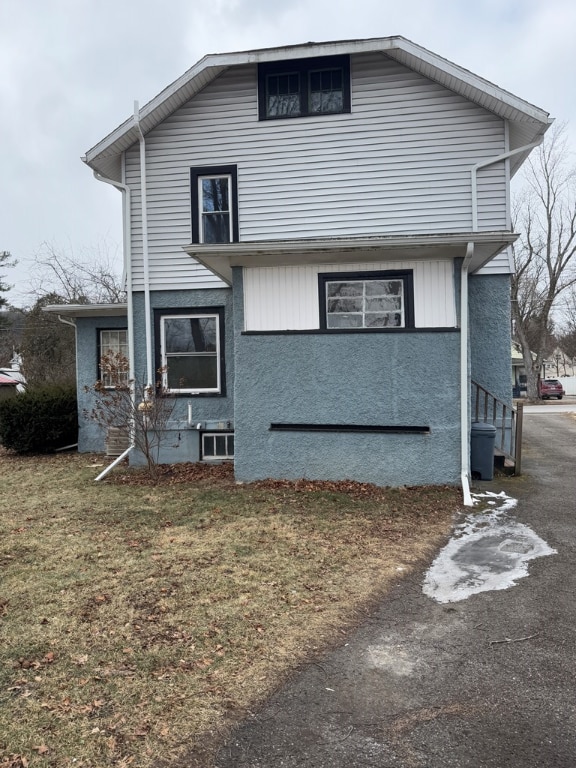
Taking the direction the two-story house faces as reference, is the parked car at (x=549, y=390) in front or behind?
in front

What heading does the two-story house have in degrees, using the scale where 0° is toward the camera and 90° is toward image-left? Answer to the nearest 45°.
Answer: approximately 180°

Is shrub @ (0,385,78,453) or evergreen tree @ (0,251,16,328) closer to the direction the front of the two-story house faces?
the evergreen tree

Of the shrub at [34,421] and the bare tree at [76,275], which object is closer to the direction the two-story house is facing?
the bare tree

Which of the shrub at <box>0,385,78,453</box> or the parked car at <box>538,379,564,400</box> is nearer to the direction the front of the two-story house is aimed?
the parked car

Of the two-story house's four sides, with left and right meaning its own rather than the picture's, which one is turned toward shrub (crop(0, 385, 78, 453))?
left

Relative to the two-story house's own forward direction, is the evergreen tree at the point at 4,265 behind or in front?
in front
